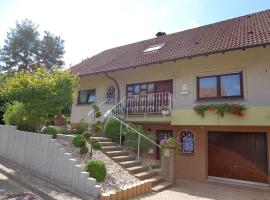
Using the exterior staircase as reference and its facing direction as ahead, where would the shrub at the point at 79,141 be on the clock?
The shrub is roughly at 4 o'clock from the exterior staircase.

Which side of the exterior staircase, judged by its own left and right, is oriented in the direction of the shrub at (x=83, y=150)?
right

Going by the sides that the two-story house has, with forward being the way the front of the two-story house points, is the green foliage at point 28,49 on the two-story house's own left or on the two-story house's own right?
on the two-story house's own right

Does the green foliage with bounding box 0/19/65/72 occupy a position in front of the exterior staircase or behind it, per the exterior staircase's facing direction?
behind

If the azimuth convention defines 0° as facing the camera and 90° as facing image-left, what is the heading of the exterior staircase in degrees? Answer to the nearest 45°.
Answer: approximately 315°

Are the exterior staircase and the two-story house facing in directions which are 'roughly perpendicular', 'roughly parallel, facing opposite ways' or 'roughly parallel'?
roughly perpendicular

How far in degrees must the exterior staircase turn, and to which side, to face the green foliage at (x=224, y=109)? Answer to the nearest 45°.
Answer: approximately 45° to its left

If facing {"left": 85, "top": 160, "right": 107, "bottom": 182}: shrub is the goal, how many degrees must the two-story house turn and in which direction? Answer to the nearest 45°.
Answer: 0° — it already faces it

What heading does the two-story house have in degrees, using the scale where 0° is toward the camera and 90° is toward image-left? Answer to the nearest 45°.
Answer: approximately 45°

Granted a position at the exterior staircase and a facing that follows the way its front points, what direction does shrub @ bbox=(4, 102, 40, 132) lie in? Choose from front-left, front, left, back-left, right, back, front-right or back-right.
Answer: back-right
